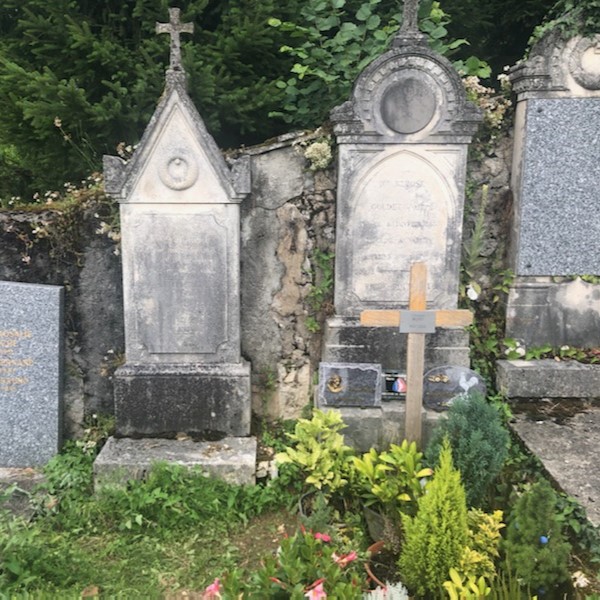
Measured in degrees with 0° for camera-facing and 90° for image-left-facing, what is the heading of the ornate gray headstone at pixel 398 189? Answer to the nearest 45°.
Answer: approximately 0°

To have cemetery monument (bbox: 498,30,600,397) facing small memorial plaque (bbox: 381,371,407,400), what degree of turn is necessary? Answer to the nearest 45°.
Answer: approximately 45° to its right

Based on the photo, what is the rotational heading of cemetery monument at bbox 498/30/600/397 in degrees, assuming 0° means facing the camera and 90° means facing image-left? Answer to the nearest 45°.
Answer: approximately 0°

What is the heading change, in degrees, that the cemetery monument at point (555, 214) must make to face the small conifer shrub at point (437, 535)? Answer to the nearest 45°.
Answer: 0° — it already faces it

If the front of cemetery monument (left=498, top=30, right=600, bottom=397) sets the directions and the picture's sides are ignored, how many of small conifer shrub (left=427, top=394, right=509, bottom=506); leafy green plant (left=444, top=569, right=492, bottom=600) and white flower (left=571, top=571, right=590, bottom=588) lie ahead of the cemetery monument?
3

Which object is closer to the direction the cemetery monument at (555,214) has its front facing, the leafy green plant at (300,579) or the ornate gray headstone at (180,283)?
the leafy green plant

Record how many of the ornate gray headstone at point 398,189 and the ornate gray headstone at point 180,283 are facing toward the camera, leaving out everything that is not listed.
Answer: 2

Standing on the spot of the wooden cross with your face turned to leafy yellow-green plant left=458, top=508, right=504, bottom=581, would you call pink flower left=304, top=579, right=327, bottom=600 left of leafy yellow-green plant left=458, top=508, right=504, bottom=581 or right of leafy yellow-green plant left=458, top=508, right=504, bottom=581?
right
